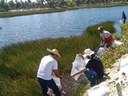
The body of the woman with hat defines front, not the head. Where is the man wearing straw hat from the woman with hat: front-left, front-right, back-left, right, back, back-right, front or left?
front-left

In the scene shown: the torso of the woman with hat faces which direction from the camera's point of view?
to the viewer's left
